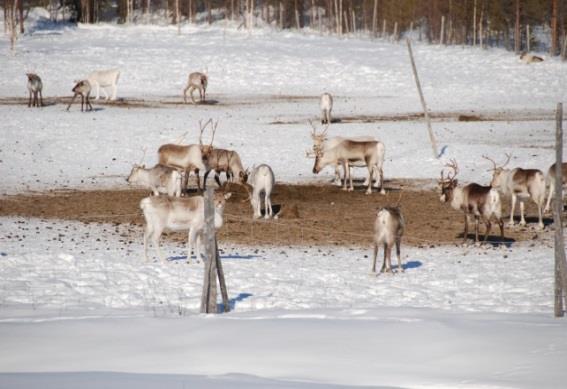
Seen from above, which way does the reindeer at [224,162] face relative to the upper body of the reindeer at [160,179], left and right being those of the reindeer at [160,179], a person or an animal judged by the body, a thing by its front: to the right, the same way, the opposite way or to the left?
the opposite way

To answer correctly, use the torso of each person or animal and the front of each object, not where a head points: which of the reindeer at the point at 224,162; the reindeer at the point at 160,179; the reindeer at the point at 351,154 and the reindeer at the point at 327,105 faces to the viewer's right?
the reindeer at the point at 224,162

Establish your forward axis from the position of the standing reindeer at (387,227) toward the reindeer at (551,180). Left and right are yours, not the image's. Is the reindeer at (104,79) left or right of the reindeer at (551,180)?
left

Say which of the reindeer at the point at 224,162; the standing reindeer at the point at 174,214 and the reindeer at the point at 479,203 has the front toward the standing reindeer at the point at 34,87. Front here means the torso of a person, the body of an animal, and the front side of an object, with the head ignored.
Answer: the reindeer at the point at 479,203

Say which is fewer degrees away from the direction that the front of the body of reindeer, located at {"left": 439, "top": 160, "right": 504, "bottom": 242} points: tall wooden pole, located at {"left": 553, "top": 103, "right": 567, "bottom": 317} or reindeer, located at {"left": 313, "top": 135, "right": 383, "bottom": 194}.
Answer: the reindeer

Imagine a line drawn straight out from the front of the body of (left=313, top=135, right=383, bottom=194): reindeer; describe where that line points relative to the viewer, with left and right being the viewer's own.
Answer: facing to the left of the viewer

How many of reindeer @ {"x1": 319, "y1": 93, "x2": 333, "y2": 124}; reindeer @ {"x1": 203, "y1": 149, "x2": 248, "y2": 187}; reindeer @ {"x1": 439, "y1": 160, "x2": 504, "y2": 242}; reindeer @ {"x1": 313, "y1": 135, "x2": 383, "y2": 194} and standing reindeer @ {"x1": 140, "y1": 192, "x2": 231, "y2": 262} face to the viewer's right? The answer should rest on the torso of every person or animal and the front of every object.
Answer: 2

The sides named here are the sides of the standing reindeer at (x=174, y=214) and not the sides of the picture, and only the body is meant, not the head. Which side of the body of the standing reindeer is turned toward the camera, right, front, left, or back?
right

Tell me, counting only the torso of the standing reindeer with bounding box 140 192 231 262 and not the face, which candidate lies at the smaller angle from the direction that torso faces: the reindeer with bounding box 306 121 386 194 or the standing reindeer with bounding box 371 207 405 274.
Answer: the standing reindeer with bounding box 371 207 405 274

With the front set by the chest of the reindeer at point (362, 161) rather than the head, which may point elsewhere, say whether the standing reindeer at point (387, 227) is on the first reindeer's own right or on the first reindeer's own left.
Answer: on the first reindeer's own left

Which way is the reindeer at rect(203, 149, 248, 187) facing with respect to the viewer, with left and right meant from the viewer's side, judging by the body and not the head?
facing to the right of the viewer

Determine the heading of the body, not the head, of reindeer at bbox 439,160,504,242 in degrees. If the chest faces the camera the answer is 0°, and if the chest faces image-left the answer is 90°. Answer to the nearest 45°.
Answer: approximately 135°
